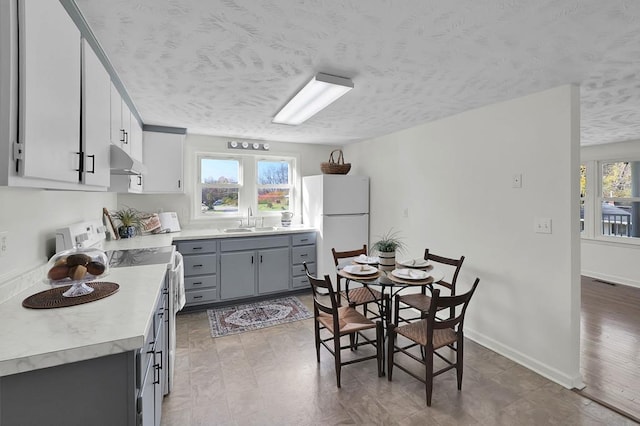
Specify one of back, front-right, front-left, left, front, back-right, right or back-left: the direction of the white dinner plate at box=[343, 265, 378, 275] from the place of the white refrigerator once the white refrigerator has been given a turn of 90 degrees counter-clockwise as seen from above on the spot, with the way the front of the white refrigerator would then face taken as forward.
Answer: back-right

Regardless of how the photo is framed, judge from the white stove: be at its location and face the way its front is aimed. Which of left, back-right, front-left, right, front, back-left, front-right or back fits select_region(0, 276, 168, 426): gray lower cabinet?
right

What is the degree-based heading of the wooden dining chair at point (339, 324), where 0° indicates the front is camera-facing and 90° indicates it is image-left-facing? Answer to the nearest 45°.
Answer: approximately 225°

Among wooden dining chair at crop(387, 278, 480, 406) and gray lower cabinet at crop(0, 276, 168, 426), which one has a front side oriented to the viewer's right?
the gray lower cabinet

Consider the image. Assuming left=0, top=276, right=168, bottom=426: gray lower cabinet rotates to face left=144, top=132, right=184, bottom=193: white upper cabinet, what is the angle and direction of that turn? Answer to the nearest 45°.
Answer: approximately 90° to its left

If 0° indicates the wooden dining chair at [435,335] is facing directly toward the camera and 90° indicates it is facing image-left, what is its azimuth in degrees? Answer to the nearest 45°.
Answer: approximately 135°

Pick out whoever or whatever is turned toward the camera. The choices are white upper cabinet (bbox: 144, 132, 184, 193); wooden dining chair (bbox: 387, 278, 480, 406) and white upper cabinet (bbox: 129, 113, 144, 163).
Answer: white upper cabinet (bbox: 144, 132, 184, 193)

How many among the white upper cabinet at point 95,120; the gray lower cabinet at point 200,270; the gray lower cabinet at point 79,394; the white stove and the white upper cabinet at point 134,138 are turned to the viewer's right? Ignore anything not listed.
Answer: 4

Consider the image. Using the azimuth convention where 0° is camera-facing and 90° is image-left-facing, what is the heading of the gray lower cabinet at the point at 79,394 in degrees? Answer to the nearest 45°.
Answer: approximately 270°

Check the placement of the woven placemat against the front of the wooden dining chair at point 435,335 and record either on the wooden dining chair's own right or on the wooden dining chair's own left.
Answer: on the wooden dining chair's own left

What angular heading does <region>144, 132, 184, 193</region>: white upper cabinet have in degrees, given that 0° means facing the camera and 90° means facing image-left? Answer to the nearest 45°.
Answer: approximately 0°

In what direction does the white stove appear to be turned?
to the viewer's right

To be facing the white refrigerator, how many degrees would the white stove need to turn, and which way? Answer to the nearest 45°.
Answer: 0° — it already faces it

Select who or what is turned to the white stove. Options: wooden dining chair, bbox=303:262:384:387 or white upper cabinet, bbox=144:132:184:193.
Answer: the white upper cabinet

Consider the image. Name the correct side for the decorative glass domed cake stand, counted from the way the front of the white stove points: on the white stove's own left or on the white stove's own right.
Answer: on the white stove's own right
